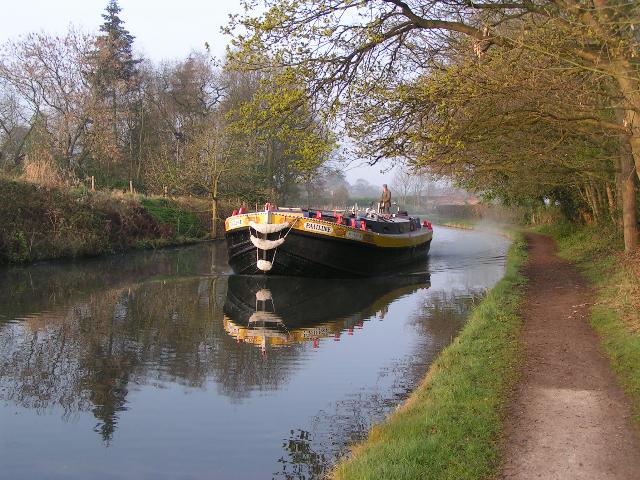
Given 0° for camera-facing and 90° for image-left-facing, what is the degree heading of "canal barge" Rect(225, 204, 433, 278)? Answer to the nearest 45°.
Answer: approximately 45°

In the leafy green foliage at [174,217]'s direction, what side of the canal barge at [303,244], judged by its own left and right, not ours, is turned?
right

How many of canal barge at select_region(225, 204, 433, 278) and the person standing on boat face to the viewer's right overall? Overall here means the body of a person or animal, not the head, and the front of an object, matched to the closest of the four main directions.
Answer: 0

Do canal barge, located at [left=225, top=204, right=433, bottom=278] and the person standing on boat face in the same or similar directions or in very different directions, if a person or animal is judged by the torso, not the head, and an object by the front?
same or similar directions

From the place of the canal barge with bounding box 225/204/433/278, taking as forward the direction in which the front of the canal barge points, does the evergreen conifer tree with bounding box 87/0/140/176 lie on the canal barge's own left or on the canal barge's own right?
on the canal barge's own right

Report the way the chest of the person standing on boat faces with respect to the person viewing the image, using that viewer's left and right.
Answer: facing the viewer and to the left of the viewer

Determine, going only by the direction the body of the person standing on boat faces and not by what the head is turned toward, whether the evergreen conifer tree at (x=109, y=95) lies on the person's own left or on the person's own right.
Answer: on the person's own right
